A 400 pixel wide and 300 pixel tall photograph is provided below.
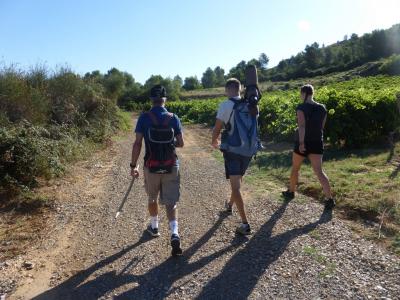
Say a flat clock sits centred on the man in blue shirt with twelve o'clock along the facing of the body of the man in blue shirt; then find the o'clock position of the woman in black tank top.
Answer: The woman in black tank top is roughly at 2 o'clock from the man in blue shirt.

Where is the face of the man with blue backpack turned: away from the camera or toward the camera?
away from the camera

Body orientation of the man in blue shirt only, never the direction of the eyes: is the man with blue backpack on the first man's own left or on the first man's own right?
on the first man's own right

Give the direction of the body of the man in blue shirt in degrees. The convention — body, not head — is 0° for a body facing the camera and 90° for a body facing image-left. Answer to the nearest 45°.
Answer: approximately 180°

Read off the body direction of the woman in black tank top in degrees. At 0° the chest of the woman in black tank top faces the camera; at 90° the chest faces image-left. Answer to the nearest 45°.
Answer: approximately 135°

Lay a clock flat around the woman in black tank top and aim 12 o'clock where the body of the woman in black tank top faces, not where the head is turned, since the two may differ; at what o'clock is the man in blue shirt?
The man in blue shirt is roughly at 9 o'clock from the woman in black tank top.

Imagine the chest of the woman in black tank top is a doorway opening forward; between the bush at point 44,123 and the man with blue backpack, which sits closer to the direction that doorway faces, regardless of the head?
the bush

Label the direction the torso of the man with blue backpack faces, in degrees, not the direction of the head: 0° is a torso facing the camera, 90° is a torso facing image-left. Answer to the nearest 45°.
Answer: approximately 135°
